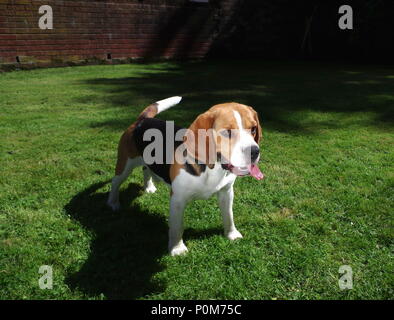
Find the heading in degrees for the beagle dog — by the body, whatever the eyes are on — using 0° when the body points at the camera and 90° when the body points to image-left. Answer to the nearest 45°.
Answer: approximately 315°
